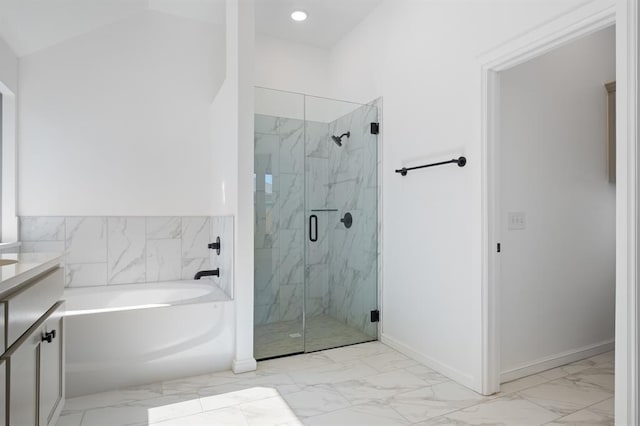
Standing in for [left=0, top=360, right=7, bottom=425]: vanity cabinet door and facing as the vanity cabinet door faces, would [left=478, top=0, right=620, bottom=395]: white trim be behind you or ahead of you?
ahead

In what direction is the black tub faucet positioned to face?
to the viewer's left

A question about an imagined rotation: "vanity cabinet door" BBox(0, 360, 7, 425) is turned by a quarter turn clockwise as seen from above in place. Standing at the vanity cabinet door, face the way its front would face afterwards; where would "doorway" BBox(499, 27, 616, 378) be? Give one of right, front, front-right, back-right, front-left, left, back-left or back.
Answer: left

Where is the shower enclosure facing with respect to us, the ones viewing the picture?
facing the viewer and to the right of the viewer

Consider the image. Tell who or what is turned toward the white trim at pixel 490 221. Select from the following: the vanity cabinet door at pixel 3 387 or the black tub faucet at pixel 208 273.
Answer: the vanity cabinet door

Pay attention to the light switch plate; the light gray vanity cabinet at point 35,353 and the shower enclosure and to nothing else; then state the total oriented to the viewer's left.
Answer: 0

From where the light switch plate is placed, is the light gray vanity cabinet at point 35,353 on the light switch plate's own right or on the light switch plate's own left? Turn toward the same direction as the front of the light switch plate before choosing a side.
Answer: on the light switch plate's own right

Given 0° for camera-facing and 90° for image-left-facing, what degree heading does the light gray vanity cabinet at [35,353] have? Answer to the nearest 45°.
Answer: approximately 270°

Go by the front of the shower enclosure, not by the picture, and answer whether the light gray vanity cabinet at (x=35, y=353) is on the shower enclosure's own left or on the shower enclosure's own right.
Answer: on the shower enclosure's own right

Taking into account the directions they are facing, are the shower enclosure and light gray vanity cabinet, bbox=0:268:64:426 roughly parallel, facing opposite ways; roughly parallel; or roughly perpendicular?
roughly perpendicular

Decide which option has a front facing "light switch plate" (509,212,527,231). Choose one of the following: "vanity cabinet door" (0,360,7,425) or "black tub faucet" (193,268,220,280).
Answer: the vanity cabinet door

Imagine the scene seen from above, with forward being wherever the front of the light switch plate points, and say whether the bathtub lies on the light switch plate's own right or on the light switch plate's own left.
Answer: on the light switch plate's own right
